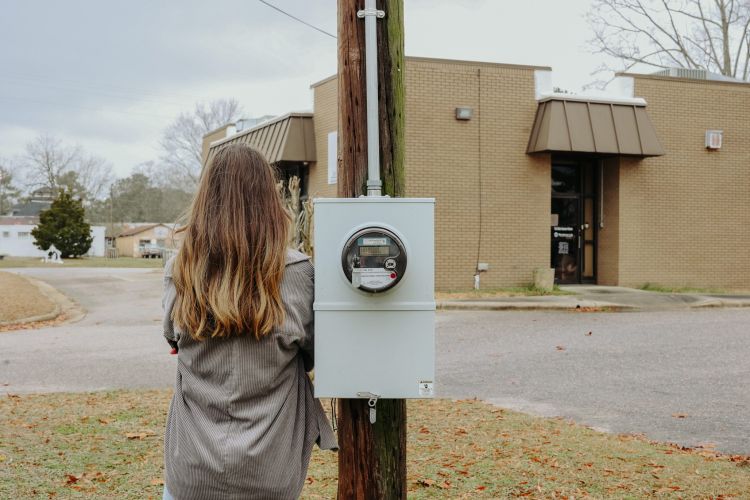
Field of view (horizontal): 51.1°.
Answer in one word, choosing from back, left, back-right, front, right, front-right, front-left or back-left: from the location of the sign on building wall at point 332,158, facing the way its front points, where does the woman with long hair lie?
front-left

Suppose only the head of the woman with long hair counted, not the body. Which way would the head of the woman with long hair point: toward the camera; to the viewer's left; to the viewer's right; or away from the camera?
away from the camera

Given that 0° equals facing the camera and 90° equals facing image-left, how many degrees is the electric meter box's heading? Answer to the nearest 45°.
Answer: approximately 0°

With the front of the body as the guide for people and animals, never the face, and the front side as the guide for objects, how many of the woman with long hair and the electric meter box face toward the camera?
1

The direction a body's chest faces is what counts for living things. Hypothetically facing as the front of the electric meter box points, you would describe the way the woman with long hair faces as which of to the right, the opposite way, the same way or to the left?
the opposite way

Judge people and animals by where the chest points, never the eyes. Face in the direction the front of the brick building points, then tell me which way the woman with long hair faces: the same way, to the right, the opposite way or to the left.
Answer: the opposite way

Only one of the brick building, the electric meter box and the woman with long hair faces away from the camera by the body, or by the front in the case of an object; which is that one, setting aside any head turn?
the woman with long hair

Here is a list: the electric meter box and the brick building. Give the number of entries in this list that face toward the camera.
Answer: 2

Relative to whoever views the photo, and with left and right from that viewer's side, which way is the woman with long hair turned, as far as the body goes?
facing away from the viewer

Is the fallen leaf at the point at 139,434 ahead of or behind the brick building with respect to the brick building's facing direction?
ahead

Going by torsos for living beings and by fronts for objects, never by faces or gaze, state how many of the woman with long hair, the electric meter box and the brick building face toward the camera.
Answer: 2

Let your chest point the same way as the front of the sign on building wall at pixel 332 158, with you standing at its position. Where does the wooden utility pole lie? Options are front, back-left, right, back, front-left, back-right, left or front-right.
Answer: front-left
